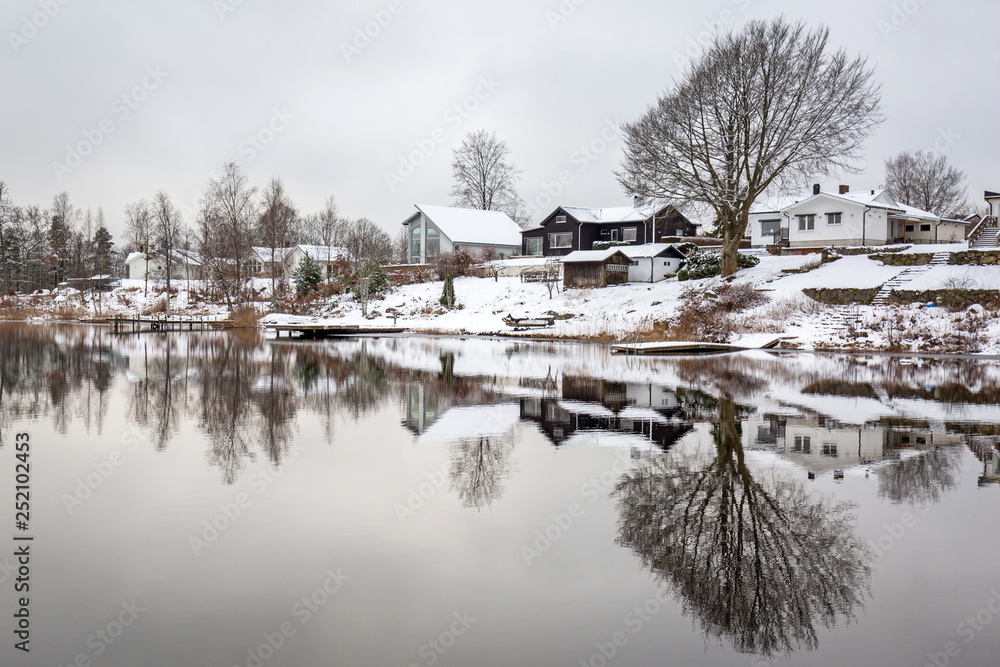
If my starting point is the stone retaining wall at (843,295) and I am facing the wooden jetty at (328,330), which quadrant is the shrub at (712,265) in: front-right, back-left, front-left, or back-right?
front-right

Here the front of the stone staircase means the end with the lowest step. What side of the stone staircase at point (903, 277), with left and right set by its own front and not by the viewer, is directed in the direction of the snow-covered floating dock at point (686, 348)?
front

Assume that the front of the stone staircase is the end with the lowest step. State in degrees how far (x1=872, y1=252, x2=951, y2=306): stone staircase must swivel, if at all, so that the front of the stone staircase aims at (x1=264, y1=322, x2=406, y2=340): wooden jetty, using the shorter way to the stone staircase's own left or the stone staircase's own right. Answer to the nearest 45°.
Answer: approximately 45° to the stone staircase's own right

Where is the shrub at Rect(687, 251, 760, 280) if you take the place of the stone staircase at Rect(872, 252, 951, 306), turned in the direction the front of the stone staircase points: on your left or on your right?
on your right

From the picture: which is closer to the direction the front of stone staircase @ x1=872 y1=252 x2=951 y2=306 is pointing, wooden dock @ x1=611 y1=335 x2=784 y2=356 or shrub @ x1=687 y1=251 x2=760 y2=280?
the wooden dock

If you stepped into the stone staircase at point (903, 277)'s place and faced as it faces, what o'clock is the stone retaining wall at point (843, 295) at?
The stone retaining wall is roughly at 12 o'clock from the stone staircase.

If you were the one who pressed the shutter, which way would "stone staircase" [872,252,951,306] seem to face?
facing the viewer and to the left of the viewer
